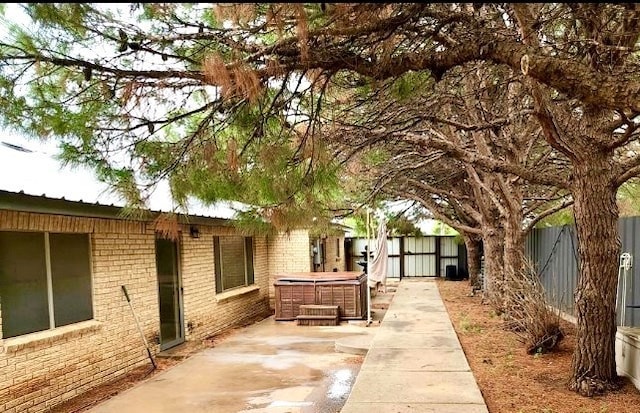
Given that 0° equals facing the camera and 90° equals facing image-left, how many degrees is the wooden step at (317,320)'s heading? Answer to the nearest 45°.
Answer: approximately 0°

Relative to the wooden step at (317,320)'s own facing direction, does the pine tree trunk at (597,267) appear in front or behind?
in front

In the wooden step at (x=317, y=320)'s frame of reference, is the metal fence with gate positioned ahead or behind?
behind

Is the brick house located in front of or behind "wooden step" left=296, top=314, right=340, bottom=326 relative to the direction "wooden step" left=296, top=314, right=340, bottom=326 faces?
in front

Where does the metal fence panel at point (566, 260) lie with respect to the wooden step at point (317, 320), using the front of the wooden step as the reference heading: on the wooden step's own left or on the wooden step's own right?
on the wooden step's own left
